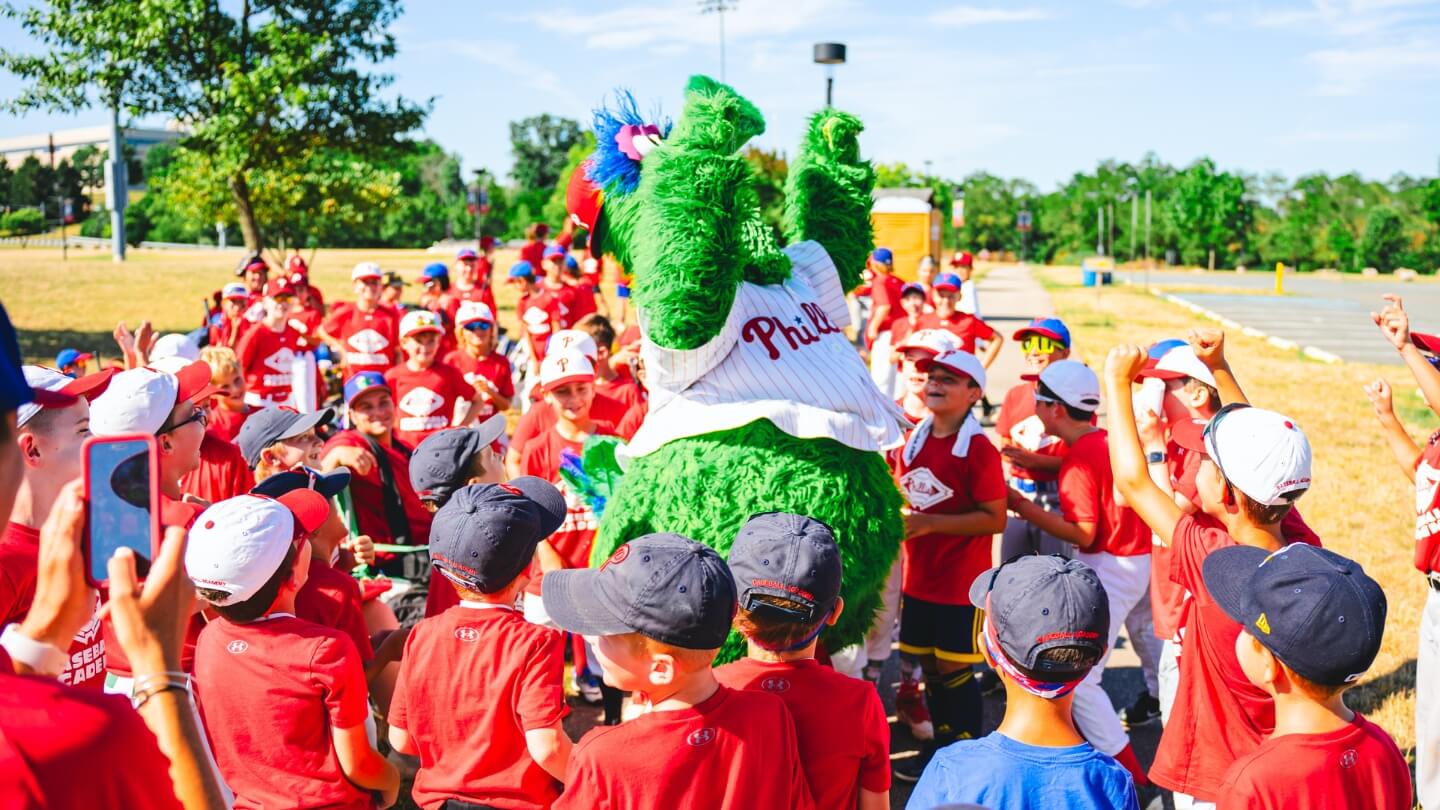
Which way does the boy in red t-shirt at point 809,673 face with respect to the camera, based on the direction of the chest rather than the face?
away from the camera

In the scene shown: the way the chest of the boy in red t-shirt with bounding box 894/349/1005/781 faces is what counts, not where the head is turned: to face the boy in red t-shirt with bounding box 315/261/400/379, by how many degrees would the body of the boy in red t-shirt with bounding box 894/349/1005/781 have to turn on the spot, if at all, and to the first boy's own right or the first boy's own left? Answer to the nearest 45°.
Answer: approximately 90° to the first boy's own right

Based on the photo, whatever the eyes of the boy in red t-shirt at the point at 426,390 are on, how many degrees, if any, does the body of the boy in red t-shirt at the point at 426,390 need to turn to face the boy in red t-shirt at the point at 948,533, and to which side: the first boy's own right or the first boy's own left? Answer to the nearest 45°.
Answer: approximately 45° to the first boy's own left

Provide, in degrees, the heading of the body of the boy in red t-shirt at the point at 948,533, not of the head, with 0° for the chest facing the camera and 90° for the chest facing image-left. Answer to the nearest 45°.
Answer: approximately 45°

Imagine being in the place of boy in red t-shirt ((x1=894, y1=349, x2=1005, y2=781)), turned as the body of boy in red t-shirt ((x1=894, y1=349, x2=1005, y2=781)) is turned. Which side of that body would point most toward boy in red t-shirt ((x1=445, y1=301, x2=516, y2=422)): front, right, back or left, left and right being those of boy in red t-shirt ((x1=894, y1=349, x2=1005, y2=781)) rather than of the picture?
right

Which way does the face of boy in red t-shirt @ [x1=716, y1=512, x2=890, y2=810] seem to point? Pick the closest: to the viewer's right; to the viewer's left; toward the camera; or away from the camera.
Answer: away from the camera

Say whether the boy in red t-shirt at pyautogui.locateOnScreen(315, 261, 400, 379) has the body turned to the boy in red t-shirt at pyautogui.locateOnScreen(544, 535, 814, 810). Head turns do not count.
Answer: yes

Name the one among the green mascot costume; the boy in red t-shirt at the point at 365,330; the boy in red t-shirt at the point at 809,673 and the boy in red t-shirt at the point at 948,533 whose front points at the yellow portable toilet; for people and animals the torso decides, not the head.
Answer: the boy in red t-shirt at the point at 809,673

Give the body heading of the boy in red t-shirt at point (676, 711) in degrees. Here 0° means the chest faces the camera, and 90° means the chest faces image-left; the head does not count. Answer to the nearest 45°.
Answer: approximately 135°

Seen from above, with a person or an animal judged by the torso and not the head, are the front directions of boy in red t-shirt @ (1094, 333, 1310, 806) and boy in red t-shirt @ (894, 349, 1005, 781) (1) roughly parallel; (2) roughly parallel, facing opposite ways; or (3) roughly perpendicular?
roughly perpendicular

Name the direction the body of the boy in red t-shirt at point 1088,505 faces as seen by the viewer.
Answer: to the viewer's left
